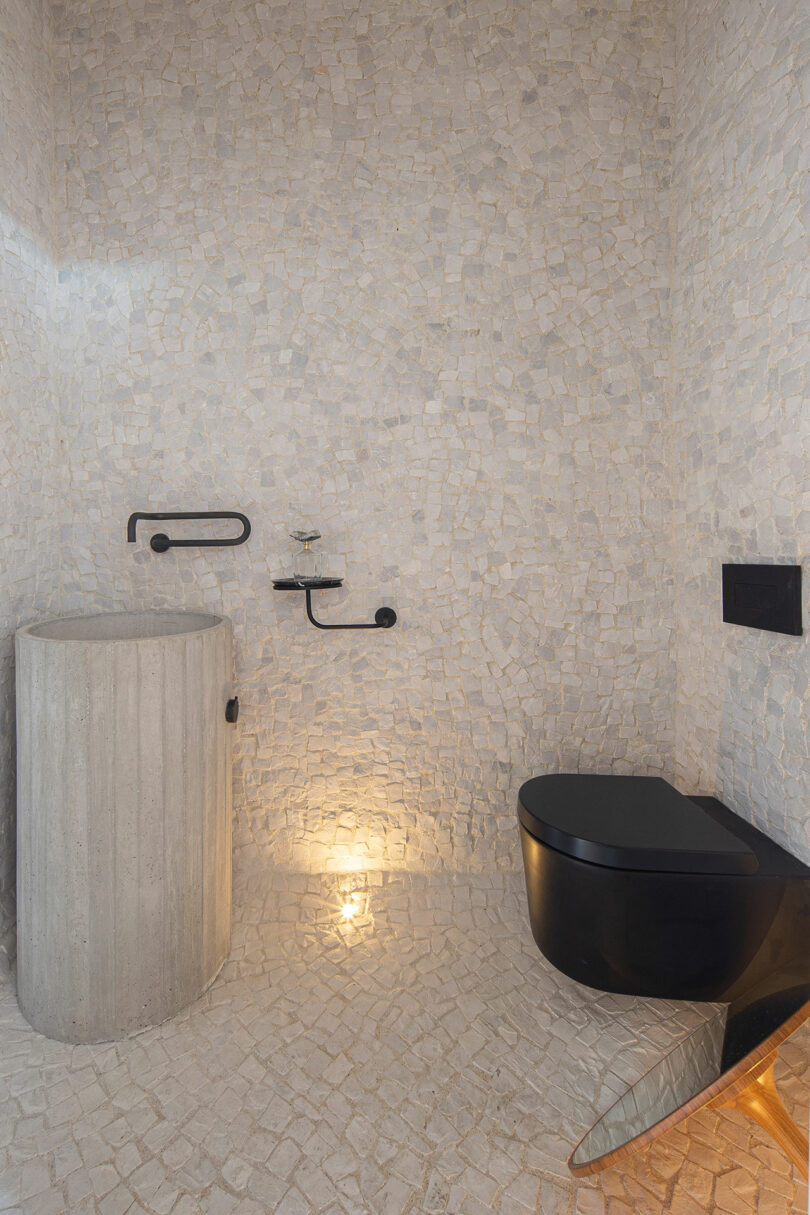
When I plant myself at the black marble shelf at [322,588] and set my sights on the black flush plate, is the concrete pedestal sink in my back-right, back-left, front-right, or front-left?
back-right

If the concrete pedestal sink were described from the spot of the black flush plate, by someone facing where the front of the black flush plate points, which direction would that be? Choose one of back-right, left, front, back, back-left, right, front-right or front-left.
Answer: front

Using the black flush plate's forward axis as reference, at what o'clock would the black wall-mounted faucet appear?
The black wall-mounted faucet is roughly at 1 o'clock from the black flush plate.

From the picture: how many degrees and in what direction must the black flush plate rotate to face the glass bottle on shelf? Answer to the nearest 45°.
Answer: approximately 45° to its right

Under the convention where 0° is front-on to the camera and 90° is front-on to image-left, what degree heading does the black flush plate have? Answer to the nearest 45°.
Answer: approximately 45°

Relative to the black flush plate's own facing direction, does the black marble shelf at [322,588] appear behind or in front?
in front
